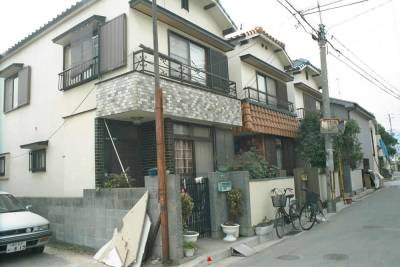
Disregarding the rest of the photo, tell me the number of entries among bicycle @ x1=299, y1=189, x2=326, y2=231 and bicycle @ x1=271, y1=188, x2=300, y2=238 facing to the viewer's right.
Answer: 0

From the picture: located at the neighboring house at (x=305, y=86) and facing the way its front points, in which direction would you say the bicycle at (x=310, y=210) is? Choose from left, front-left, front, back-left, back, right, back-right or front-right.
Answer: front-right

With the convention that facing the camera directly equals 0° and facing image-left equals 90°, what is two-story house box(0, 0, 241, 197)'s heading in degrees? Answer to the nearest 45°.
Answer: approximately 315°

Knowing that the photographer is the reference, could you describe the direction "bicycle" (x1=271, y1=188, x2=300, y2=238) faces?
facing the viewer and to the left of the viewer

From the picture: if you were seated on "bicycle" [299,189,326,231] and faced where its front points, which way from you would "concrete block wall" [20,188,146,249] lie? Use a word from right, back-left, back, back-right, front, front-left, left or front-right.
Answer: front

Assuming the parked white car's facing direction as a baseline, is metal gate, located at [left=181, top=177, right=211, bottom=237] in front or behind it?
in front

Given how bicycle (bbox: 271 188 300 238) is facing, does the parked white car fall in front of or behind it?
in front

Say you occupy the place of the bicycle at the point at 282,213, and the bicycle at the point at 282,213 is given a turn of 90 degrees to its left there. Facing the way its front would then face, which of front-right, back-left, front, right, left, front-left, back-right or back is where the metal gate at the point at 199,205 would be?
right

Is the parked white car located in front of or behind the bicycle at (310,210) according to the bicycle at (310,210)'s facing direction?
in front

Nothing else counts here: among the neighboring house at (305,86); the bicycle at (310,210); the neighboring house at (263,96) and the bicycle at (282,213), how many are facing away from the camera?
0

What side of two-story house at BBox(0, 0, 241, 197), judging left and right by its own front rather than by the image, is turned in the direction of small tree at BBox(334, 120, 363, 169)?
left

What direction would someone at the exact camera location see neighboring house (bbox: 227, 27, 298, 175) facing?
facing the viewer and to the right of the viewer

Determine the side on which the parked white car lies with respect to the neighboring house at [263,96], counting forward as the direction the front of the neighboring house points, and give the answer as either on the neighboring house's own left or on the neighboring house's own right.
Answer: on the neighboring house's own right
